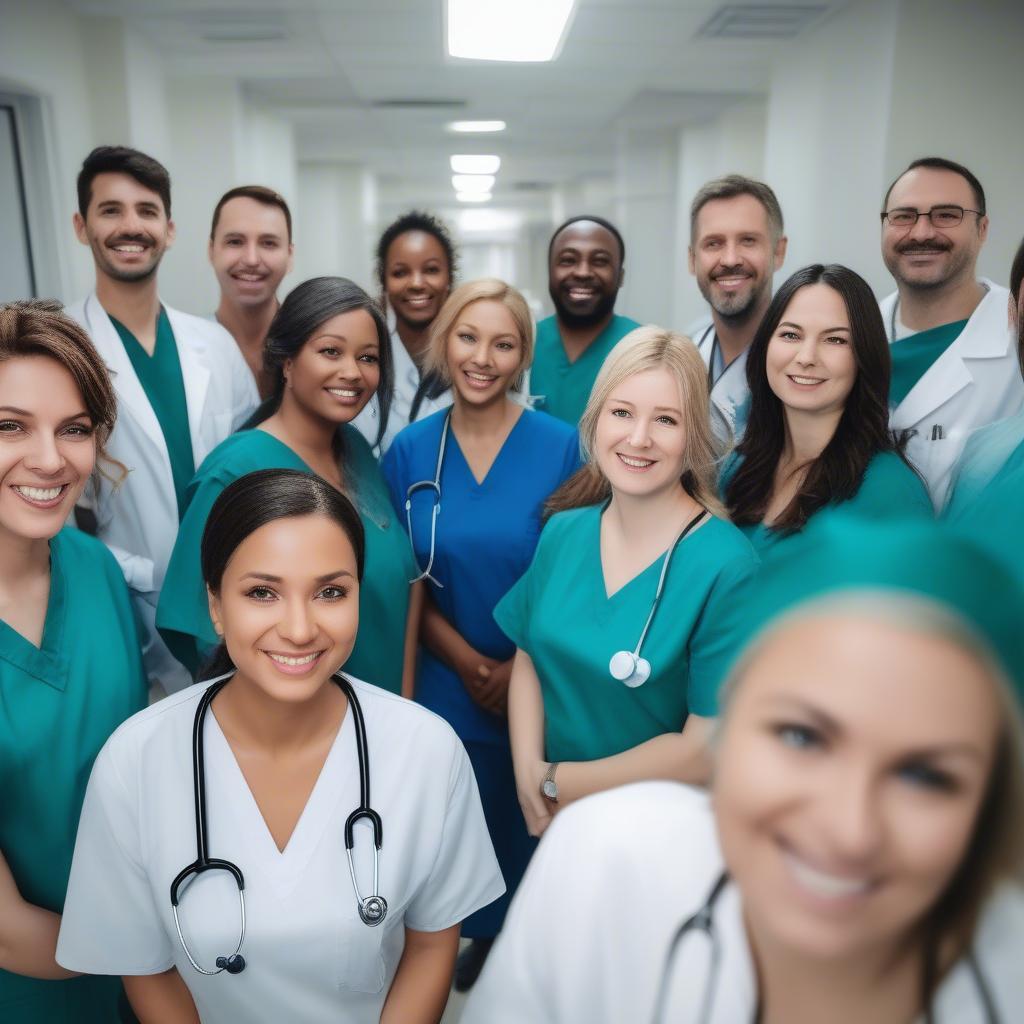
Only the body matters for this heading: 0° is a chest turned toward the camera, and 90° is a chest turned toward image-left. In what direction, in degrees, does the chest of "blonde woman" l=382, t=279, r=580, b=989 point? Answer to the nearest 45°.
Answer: approximately 0°

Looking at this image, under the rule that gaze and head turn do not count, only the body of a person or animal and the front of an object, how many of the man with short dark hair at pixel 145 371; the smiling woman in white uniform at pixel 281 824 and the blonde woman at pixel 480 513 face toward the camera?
3

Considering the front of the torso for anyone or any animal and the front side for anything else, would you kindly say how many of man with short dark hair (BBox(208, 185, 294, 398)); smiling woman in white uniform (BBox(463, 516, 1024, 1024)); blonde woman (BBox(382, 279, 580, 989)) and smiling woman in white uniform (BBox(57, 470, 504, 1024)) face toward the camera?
4

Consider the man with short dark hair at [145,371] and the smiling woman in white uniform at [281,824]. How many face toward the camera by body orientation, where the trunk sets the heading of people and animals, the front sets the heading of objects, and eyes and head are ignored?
2

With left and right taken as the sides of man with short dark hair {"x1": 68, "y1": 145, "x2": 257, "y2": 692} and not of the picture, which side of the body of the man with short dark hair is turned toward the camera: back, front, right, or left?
front

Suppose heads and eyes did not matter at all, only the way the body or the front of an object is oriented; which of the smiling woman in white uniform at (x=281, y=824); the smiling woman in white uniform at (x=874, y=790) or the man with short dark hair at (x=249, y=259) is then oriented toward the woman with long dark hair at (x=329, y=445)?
the man with short dark hair

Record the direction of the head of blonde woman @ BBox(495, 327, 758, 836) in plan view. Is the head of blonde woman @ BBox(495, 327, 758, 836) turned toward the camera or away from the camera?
toward the camera

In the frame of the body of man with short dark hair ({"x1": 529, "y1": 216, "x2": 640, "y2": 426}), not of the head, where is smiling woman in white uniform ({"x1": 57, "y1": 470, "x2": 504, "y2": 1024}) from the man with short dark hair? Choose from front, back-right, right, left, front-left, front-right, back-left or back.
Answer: front

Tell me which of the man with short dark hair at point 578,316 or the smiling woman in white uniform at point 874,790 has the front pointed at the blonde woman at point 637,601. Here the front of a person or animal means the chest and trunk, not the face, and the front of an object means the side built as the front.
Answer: the man with short dark hair

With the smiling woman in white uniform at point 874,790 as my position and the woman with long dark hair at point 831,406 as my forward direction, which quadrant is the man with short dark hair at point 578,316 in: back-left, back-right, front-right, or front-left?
front-left

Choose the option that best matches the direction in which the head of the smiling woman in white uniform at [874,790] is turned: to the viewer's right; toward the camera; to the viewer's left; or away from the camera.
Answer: toward the camera

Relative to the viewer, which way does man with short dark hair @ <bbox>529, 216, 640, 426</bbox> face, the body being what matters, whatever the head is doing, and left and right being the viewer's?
facing the viewer

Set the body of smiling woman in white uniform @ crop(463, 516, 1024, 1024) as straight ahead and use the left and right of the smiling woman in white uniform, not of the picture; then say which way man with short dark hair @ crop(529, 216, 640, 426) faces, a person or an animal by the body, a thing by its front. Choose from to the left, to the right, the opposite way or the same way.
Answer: the same way

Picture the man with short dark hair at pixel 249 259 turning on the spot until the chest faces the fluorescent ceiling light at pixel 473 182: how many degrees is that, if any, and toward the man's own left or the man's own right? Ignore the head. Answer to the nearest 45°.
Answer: approximately 180°

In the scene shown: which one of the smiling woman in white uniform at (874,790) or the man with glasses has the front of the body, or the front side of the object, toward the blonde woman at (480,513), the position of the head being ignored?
the man with glasses

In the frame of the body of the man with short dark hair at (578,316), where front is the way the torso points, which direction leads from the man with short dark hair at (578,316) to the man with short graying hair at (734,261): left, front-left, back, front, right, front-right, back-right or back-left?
front-left

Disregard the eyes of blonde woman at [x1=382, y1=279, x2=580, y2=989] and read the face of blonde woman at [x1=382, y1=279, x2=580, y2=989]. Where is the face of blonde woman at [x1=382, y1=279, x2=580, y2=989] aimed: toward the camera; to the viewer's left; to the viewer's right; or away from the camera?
toward the camera

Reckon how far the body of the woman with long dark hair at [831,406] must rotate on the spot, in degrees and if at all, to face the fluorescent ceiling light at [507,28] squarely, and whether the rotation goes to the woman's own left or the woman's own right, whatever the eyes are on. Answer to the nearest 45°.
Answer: approximately 90° to the woman's own right

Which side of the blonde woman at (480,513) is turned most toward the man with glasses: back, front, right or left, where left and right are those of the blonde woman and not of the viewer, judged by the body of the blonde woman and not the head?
left

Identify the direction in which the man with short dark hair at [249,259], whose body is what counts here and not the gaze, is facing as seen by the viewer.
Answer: toward the camera

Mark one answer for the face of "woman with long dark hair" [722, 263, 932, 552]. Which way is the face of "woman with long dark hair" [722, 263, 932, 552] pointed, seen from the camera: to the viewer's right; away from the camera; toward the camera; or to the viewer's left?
toward the camera
